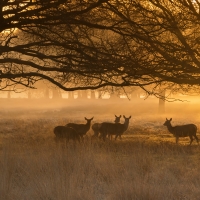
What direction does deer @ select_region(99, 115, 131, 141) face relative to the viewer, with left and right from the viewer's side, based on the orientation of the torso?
facing to the right of the viewer

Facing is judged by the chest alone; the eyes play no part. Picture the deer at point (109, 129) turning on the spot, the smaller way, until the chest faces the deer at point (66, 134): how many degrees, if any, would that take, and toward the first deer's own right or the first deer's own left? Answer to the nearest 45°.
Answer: approximately 135° to the first deer's own right
